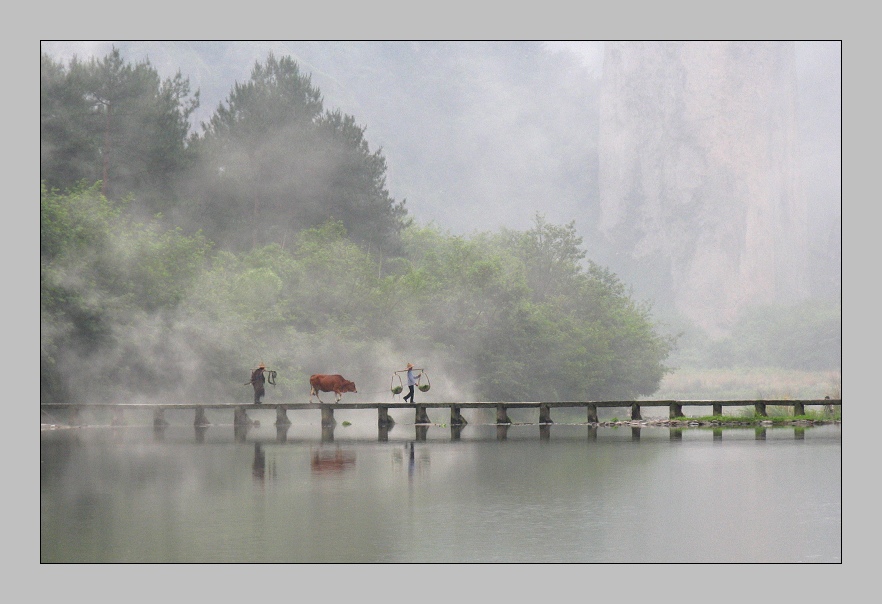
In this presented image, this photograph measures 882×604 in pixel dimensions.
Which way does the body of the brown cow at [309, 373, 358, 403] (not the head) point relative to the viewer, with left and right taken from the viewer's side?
facing to the right of the viewer
